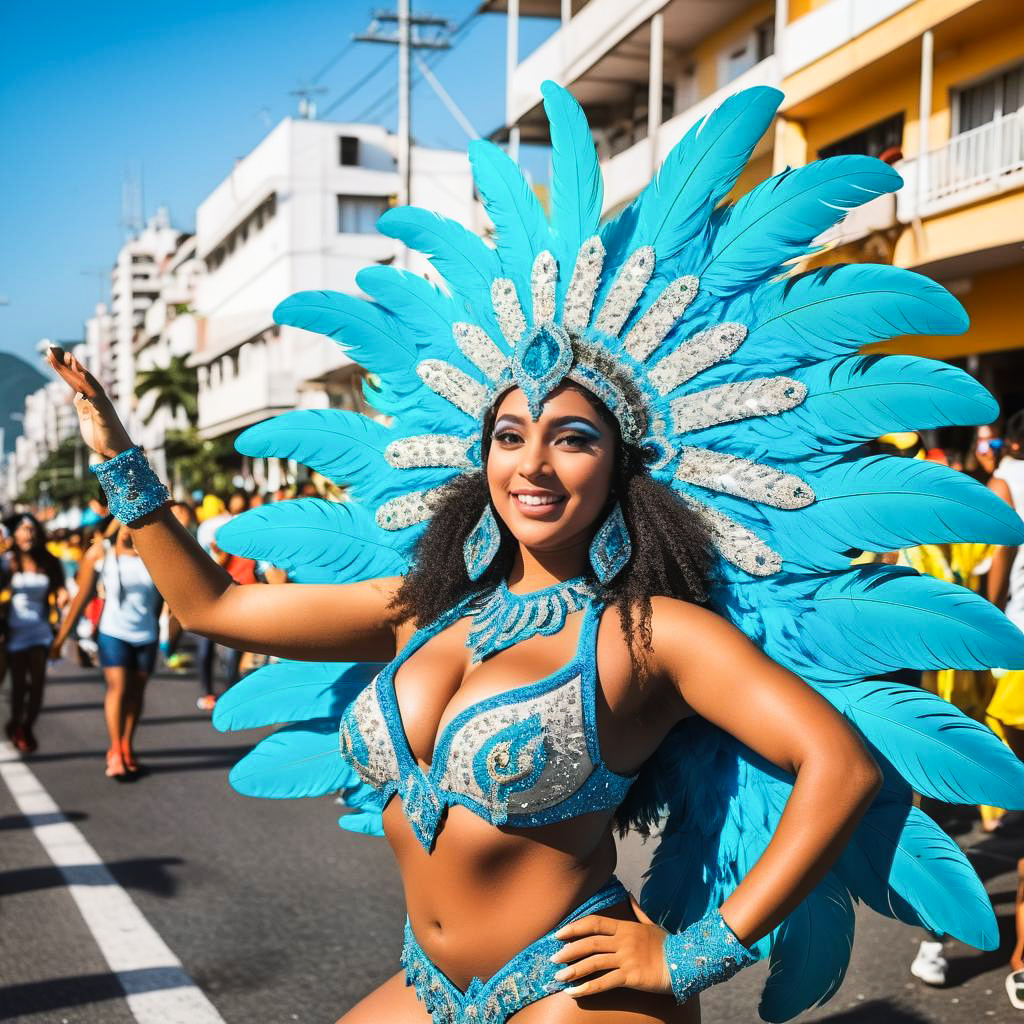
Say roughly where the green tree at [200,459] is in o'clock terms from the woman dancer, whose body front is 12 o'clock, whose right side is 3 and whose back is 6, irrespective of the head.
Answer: The green tree is roughly at 4 o'clock from the woman dancer.

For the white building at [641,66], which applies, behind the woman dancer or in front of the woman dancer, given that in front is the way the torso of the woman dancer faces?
behind

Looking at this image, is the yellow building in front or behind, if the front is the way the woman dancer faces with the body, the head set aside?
behind

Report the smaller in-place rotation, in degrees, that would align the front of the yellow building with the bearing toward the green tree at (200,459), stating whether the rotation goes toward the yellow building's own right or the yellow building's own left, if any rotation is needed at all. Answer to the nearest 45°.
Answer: approximately 90° to the yellow building's own right

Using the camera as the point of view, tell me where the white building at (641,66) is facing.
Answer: facing the viewer and to the left of the viewer

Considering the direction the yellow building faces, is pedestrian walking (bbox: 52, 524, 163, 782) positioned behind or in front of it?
in front
